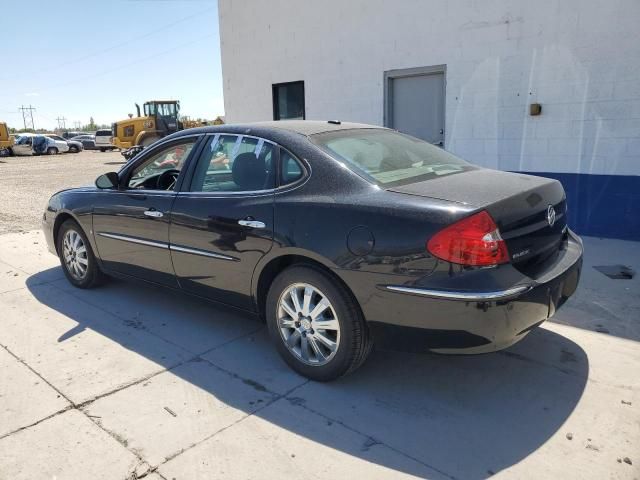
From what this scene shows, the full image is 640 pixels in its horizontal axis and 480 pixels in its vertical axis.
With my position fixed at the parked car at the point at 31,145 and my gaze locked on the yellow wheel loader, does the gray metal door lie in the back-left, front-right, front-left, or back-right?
front-right

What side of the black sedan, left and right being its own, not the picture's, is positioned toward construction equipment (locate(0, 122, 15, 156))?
front

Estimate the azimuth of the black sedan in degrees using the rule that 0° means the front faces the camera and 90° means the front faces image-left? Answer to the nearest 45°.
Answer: approximately 135°

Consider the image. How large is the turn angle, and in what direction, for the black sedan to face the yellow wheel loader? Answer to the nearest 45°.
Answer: approximately 45° to its right

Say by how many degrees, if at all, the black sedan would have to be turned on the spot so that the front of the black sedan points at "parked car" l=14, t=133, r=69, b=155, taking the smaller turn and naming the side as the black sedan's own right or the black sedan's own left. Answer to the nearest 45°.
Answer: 0° — it already faces it
